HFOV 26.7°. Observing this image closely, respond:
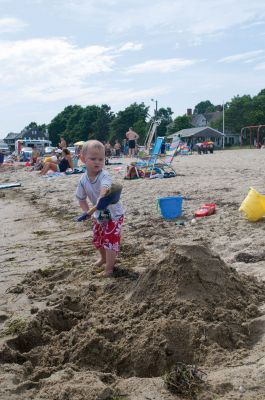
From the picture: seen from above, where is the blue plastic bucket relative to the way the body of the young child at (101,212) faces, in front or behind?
behind

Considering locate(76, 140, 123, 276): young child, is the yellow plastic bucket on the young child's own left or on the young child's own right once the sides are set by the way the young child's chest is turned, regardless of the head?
on the young child's own left

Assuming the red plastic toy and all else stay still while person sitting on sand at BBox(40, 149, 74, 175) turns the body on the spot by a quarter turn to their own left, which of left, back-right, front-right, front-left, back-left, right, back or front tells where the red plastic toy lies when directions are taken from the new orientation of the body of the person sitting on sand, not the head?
front

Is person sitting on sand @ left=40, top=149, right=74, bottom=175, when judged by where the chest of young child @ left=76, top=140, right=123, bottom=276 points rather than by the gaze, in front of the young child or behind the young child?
behind

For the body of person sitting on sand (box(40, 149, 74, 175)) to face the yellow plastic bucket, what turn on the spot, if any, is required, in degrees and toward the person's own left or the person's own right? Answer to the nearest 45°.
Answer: approximately 90° to the person's own left

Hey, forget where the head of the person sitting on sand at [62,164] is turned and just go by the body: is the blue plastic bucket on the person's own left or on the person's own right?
on the person's own left

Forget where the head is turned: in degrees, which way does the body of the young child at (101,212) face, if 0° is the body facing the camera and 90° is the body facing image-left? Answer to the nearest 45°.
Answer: approximately 0°
